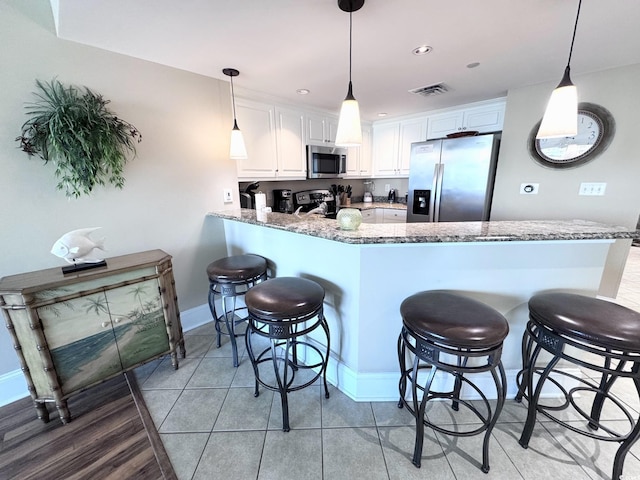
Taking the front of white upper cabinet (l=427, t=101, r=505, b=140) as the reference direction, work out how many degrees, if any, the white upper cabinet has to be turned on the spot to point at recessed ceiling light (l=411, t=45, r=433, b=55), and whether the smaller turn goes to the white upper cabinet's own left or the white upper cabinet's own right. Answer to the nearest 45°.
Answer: approximately 45° to the white upper cabinet's own left

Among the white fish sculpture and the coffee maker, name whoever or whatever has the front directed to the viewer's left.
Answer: the white fish sculpture

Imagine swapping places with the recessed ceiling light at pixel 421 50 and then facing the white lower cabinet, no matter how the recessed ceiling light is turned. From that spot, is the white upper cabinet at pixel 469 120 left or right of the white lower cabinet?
right

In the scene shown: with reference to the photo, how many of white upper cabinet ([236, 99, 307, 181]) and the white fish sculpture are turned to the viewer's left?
1

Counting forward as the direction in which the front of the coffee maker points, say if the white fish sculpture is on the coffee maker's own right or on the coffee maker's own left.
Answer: on the coffee maker's own right

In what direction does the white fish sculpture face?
to the viewer's left

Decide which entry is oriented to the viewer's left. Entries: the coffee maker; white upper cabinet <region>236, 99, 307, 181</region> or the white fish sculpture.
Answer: the white fish sculpture

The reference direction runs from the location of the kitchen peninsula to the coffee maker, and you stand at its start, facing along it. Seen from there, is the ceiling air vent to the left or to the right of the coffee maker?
right
